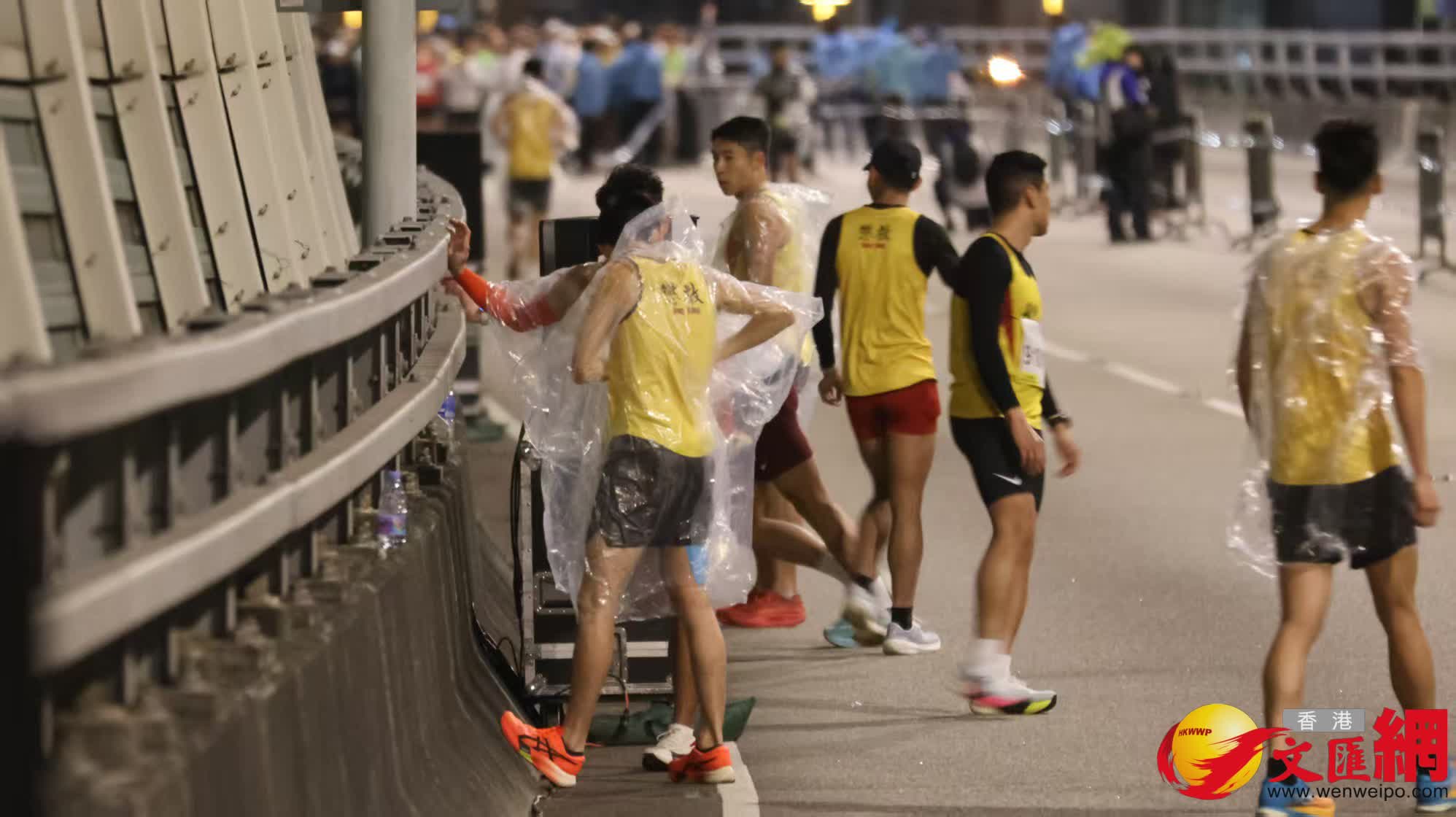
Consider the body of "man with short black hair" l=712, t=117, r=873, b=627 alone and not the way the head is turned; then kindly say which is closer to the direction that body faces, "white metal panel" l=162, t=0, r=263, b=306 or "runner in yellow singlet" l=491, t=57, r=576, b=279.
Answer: the white metal panel

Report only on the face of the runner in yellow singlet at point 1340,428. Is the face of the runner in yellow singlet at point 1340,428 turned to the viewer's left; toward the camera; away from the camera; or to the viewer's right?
away from the camera

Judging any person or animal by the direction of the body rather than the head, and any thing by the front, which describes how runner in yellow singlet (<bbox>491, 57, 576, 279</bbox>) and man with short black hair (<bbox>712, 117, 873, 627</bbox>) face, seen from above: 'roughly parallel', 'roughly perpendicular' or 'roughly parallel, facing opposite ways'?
roughly perpendicular

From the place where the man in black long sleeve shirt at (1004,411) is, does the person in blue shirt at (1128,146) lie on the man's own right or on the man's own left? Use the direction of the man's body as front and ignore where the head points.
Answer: on the man's own left

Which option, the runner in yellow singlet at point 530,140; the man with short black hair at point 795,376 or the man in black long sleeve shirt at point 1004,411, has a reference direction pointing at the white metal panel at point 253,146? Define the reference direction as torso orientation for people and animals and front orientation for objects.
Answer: the man with short black hair

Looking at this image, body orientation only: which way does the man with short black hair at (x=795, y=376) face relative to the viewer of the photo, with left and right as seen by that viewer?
facing to the left of the viewer
